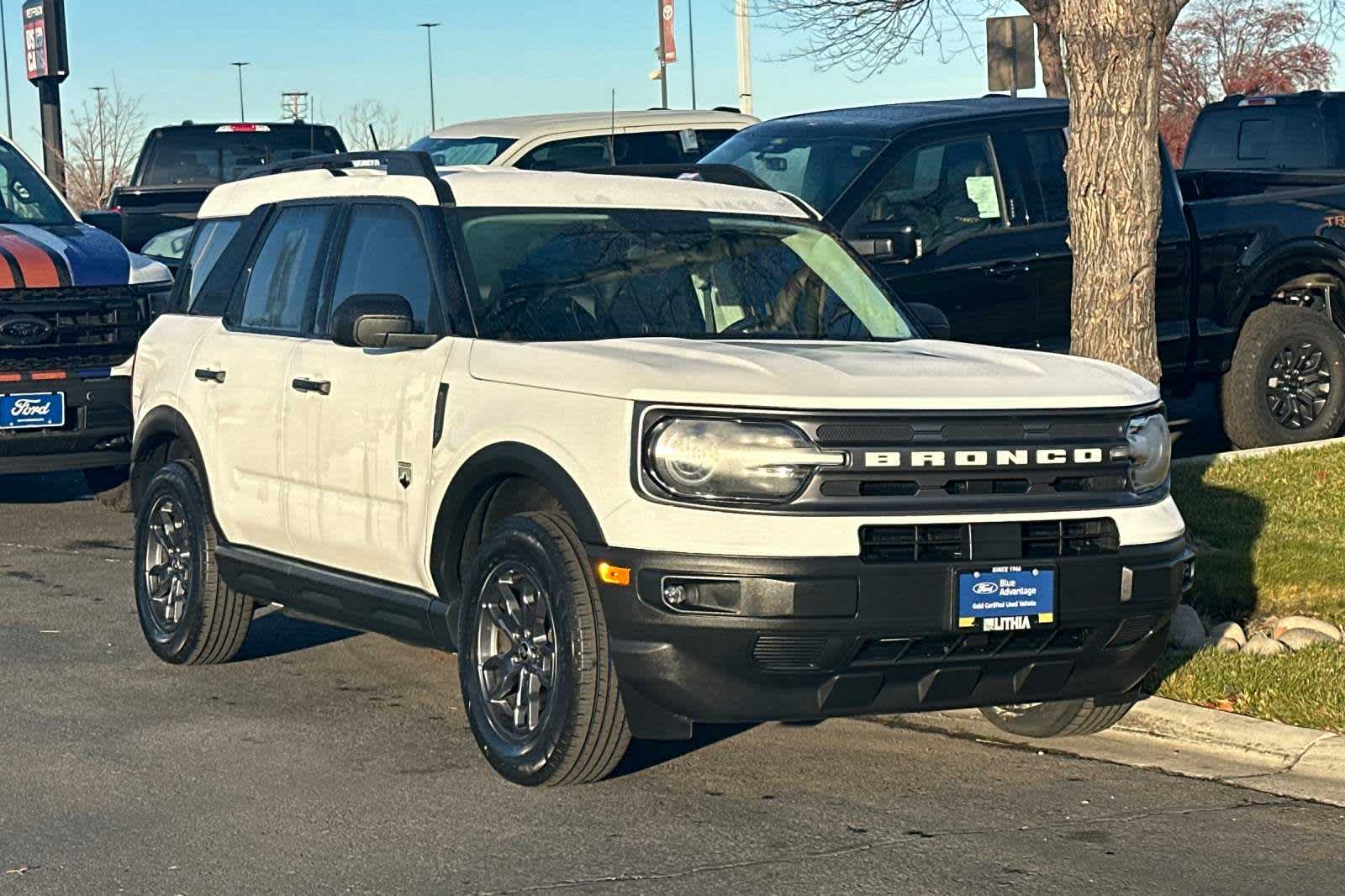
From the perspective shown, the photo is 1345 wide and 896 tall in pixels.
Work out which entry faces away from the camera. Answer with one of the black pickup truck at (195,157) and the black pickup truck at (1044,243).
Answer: the black pickup truck at (195,157)

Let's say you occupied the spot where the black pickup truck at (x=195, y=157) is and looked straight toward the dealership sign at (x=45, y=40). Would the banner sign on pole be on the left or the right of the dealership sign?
right

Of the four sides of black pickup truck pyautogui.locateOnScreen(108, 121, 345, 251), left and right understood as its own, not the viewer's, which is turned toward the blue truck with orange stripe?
back

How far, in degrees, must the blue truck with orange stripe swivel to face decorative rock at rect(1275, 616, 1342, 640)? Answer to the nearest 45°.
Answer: approximately 45° to its left

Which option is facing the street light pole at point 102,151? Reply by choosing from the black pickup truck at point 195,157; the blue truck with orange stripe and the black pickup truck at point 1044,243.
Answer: the black pickup truck at point 195,157

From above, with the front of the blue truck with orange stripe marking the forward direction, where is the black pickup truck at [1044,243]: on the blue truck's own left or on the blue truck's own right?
on the blue truck's own left

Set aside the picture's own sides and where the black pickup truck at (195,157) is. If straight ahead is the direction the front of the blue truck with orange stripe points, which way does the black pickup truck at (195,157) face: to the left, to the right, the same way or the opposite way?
the opposite way

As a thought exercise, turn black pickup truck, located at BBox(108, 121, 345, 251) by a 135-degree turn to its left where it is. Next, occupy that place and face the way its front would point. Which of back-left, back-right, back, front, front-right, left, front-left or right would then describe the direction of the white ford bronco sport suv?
front-left

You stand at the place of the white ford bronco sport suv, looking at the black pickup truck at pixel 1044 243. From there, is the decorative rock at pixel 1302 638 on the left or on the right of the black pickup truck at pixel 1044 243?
right

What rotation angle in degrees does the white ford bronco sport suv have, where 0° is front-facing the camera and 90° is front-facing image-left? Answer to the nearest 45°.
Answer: approximately 315°

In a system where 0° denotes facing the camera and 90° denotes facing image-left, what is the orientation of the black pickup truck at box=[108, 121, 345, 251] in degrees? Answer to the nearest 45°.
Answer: approximately 180°

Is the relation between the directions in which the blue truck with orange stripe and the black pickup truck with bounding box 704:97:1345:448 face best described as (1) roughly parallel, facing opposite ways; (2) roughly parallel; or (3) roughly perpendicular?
roughly perpendicular
